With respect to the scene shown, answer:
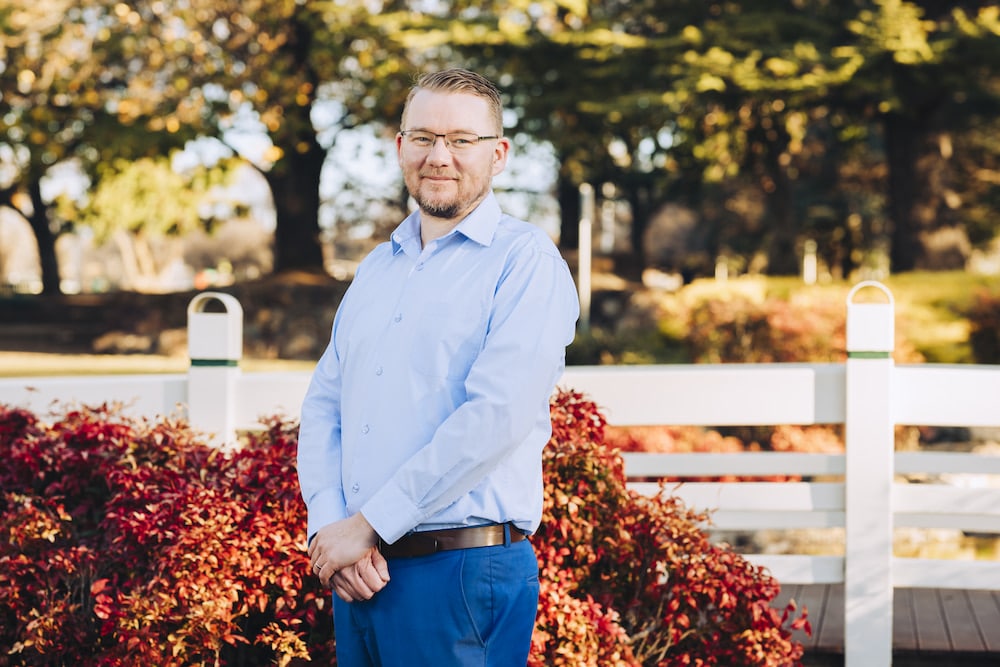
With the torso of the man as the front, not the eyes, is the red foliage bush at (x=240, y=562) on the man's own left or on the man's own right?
on the man's own right

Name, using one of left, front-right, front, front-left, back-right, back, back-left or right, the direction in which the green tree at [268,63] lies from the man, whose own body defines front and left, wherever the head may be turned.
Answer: back-right

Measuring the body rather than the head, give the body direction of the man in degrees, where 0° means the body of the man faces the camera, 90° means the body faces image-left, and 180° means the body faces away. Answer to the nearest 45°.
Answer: approximately 45°

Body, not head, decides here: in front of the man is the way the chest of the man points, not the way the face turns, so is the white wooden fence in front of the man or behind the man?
behind

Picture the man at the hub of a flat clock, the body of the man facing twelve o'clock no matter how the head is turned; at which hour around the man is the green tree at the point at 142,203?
The green tree is roughly at 4 o'clock from the man.

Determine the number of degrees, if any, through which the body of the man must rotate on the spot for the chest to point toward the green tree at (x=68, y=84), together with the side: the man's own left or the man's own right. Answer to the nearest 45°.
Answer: approximately 135° to the man's own right
